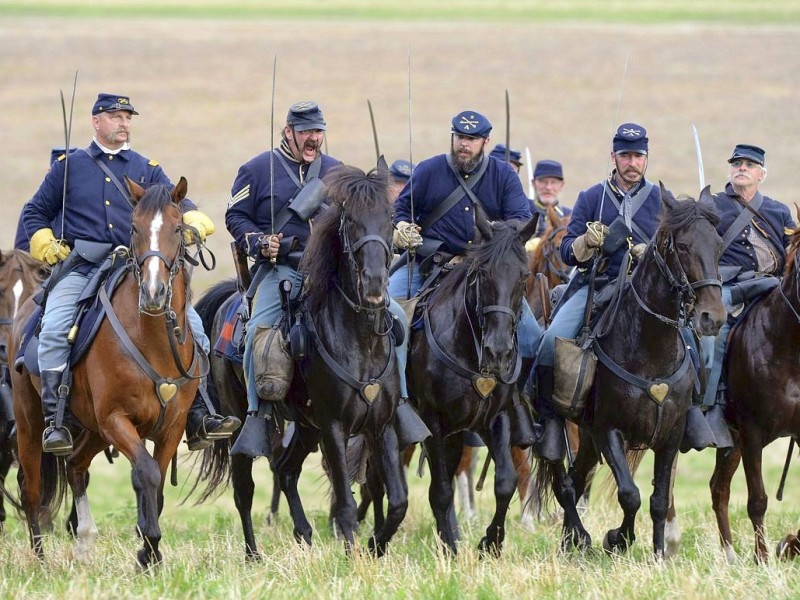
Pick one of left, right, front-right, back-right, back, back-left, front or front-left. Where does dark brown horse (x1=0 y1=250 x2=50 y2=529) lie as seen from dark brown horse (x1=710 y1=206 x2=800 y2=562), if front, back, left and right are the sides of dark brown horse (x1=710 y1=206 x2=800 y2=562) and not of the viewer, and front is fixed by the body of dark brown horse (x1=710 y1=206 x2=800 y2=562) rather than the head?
back-right

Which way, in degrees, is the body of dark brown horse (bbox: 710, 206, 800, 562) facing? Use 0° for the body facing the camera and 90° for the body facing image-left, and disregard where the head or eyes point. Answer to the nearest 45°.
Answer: approximately 315°

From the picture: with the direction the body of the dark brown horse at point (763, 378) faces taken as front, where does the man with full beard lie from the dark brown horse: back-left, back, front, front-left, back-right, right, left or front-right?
back-right

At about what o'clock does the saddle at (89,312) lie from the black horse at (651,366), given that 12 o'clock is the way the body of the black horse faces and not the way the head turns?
The saddle is roughly at 4 o'clock from the black horse.

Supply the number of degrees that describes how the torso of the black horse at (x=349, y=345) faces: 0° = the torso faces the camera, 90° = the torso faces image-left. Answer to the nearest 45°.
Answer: approximately 315°

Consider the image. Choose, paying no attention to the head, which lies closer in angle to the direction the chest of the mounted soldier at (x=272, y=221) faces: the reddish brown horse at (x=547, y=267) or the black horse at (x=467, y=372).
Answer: the black horse

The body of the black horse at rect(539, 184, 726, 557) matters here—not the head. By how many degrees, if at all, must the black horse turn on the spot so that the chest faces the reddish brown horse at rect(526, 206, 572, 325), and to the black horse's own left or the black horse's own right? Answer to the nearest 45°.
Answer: approximately 135° to the black horse's own left
